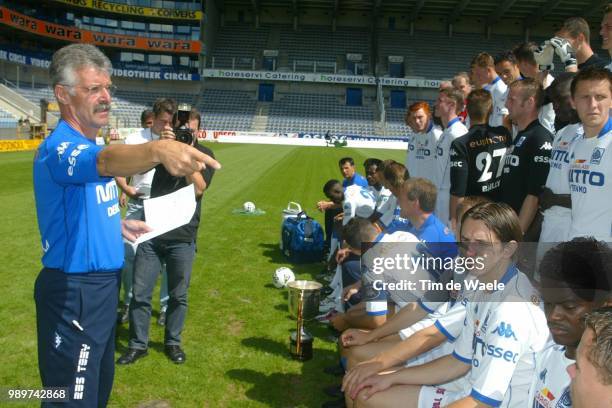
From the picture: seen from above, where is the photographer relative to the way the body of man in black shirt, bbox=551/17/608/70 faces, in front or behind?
in front

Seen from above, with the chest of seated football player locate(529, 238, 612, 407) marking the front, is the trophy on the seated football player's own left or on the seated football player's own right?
on the seated football player's own right

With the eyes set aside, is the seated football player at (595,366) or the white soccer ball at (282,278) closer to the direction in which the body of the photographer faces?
the seated football player

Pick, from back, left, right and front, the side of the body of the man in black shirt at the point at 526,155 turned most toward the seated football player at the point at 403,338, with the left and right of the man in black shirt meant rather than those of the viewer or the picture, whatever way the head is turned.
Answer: front

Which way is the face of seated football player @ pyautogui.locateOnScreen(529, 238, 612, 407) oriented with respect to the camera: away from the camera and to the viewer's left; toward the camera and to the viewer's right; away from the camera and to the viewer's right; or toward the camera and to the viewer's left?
toward the camera and to the viewer's left

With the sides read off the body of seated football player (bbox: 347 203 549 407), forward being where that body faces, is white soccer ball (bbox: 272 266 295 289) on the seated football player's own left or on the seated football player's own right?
on the seated football player's own right

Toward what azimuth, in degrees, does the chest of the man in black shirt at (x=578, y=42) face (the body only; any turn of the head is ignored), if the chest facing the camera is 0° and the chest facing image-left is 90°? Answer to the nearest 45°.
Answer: approximately 90°

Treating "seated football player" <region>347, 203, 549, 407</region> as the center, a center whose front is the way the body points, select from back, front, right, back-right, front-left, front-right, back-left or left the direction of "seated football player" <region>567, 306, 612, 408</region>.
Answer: front-left

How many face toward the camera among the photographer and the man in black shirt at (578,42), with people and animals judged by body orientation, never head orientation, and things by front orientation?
1

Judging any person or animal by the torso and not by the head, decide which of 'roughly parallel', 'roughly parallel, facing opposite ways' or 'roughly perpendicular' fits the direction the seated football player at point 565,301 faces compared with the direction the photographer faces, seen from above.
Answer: roughly perpendicular
